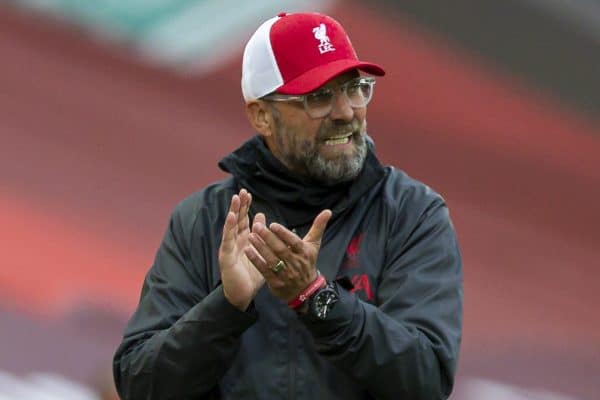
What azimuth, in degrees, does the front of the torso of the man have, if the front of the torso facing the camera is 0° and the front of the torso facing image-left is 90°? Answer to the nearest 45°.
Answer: approximately 0°
